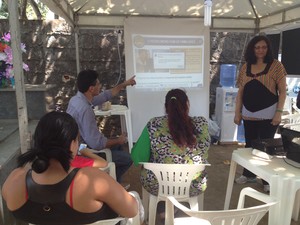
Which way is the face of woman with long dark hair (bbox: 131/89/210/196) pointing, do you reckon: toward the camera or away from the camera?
away from the camera

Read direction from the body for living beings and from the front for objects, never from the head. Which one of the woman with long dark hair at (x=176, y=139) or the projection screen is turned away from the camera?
the woman with long dark hair

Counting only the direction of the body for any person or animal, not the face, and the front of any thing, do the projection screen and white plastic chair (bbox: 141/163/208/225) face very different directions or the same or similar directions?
very different directions

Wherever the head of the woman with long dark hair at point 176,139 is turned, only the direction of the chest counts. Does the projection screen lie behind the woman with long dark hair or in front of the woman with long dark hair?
in front

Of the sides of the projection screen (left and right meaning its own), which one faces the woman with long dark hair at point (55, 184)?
front

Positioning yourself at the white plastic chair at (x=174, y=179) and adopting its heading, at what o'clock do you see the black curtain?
The black curtain is roughly at 1 o'clock from the white plastic chair.

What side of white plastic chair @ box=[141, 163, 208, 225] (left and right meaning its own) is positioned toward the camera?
back

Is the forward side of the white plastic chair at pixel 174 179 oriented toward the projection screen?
yes

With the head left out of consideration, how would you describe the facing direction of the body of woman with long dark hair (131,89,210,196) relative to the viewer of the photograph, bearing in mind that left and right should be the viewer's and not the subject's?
facing away from the viewer
